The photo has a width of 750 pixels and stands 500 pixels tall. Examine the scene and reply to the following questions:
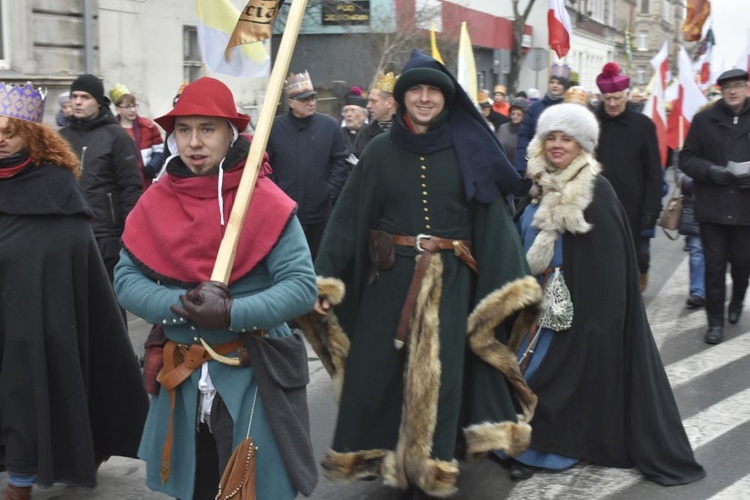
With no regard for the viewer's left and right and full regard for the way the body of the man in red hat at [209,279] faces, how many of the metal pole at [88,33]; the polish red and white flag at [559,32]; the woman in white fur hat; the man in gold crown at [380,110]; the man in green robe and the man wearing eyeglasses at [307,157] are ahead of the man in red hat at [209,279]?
0

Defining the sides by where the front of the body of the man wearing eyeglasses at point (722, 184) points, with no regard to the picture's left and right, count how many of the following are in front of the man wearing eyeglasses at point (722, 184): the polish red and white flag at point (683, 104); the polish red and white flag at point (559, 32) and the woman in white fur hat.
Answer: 1

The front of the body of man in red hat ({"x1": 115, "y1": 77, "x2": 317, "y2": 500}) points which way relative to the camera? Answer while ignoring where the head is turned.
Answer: toward the camera

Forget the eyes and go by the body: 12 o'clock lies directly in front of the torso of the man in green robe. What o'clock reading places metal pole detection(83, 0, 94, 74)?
The metal pole is roughly at 5 o'clock from the man in green robe.

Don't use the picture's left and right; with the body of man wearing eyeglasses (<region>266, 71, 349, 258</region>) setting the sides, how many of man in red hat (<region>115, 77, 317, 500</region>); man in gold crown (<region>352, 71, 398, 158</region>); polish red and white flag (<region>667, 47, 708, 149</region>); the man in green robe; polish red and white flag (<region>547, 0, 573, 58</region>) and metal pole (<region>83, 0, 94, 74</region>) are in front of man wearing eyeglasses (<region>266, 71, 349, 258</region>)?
2

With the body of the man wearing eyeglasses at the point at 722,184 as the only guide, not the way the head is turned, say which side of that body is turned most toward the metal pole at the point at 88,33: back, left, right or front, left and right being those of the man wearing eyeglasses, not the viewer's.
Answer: right

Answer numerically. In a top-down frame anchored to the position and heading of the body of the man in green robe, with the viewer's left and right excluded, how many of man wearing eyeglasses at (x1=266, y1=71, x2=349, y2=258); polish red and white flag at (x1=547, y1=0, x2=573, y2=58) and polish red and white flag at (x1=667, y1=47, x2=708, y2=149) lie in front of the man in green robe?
0

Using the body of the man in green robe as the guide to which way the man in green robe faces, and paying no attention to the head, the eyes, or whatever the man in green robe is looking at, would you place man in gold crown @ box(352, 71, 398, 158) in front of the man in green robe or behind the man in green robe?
behind

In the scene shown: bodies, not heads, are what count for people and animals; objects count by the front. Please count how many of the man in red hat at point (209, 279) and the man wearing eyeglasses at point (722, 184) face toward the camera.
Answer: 2

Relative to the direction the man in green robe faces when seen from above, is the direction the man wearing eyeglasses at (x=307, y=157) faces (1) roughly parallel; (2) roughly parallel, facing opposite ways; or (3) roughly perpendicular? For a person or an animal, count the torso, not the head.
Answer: roughly parallel

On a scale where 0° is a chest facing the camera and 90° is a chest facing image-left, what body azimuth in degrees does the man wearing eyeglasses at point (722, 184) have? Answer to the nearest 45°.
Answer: approximately 0°

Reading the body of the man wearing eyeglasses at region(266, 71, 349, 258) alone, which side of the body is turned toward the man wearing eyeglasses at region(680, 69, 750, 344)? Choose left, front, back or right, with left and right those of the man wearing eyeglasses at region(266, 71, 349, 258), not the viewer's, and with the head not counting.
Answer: left

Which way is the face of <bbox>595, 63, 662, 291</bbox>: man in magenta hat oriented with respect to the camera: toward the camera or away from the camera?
toward the camera

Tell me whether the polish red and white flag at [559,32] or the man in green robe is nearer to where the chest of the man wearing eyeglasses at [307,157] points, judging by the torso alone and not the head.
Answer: the man in green robe

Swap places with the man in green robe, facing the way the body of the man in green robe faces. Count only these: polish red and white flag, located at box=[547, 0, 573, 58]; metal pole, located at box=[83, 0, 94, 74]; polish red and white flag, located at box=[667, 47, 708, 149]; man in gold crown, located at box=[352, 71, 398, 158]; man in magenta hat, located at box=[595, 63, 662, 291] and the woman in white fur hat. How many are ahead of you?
0

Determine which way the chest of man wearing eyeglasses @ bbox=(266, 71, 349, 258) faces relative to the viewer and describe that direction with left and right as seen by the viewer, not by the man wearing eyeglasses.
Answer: facing the viewer

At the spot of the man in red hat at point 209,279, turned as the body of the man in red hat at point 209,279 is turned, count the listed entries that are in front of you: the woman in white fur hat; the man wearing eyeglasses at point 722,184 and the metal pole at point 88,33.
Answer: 0

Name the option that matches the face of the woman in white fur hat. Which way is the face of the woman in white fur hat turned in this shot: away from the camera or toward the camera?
toward the camera

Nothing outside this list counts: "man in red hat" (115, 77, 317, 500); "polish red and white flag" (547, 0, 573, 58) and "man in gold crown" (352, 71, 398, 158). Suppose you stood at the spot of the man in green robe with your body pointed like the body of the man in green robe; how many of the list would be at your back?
2
